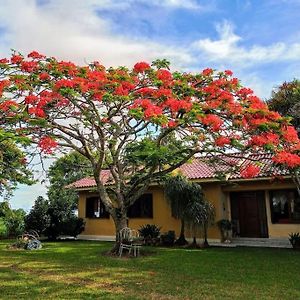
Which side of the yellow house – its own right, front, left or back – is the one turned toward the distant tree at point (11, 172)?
right

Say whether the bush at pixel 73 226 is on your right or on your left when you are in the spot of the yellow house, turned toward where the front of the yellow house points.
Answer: on your right

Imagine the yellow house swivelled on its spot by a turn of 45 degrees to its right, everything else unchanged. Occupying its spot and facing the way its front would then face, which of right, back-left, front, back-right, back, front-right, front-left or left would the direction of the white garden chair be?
front

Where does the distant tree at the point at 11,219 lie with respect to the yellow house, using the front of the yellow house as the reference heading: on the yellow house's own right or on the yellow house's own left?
on the yellow house's own right

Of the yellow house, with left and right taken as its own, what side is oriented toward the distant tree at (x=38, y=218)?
right

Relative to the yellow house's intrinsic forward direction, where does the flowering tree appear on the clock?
The flowering tree is roughly at 1 o'clock from the yellow house.

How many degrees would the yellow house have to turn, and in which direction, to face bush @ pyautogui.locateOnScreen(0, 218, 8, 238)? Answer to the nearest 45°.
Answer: approximately 90° to its right

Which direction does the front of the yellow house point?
toward the camera

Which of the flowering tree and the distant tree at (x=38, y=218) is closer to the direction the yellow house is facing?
the flowering tree
